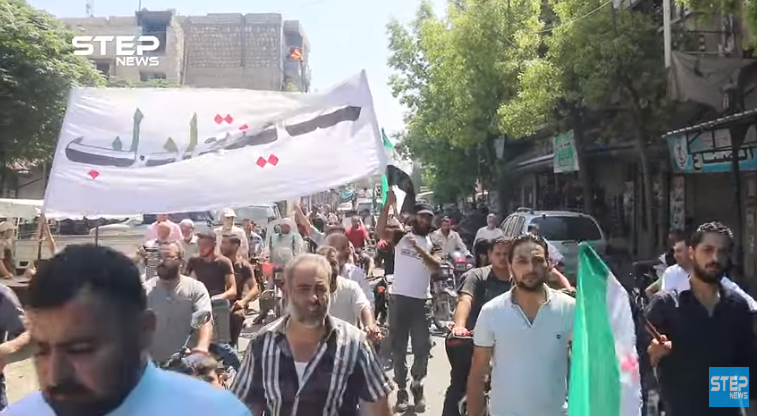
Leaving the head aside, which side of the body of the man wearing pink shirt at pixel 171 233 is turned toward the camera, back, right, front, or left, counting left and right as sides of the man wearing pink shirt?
front

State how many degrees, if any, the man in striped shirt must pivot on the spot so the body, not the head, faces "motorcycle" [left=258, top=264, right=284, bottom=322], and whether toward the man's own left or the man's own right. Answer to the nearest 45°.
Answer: approximately 180°

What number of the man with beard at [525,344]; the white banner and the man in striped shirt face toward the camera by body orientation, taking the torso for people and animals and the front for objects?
3

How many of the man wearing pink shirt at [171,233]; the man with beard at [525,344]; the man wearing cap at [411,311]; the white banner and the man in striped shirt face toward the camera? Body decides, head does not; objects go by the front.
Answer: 5

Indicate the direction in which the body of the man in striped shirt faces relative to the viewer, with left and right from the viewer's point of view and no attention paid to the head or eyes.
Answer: facing the viewer

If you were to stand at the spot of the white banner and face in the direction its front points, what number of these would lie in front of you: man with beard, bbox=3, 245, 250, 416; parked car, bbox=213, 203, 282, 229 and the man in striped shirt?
2

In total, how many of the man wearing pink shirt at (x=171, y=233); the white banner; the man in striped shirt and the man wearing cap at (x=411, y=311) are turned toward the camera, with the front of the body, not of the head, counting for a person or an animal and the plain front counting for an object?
4

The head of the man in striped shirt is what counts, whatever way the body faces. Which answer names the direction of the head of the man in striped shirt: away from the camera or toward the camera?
toward the camera

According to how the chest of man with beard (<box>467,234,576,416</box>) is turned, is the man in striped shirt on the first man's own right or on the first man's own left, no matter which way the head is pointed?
on the first man's own right

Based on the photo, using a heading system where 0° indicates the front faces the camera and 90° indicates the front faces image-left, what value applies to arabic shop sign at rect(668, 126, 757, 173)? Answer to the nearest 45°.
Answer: approximately 45°

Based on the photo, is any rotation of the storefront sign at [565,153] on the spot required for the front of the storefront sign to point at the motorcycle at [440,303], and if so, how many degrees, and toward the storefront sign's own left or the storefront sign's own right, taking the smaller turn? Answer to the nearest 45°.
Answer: approximately 45° to the storefront sign's own left

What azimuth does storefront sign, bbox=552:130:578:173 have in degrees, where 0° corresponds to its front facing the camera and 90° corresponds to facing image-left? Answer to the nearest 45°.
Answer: approximately 45°

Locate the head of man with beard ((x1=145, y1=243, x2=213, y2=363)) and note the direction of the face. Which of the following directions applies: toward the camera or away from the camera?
toward the camera

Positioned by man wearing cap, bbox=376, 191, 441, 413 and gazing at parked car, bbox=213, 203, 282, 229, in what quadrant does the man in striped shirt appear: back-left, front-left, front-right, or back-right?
back-left
